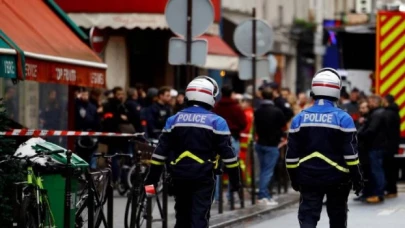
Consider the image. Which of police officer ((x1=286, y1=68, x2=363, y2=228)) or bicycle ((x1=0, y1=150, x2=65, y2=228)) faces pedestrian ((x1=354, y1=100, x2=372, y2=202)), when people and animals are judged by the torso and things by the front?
the police officer

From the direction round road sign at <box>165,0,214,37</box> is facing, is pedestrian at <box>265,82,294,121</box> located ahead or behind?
ahead

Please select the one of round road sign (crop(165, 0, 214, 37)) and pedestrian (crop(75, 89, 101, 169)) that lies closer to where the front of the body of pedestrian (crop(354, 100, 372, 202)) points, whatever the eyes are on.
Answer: the pedestrian

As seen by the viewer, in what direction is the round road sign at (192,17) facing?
away from the camera

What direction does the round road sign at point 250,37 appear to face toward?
away from the camera

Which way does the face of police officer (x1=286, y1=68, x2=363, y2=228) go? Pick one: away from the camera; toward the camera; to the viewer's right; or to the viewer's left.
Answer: away from the camera

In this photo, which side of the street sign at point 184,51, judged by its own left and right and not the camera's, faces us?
back

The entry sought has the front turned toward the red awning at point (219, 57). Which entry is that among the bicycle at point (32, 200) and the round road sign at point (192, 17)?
the round road sign

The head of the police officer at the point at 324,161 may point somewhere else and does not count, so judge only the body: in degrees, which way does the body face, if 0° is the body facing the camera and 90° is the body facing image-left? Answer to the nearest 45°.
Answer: approximately 180°

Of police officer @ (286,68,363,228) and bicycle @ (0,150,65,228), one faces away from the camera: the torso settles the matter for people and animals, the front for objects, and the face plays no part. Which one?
the police officer

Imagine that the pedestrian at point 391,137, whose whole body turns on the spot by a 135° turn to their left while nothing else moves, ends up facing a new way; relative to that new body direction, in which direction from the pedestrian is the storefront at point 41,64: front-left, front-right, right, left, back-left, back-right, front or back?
right

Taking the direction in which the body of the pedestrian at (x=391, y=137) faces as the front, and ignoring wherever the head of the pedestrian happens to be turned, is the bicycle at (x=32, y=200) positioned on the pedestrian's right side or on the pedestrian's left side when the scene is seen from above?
on the pedestrian's left side
